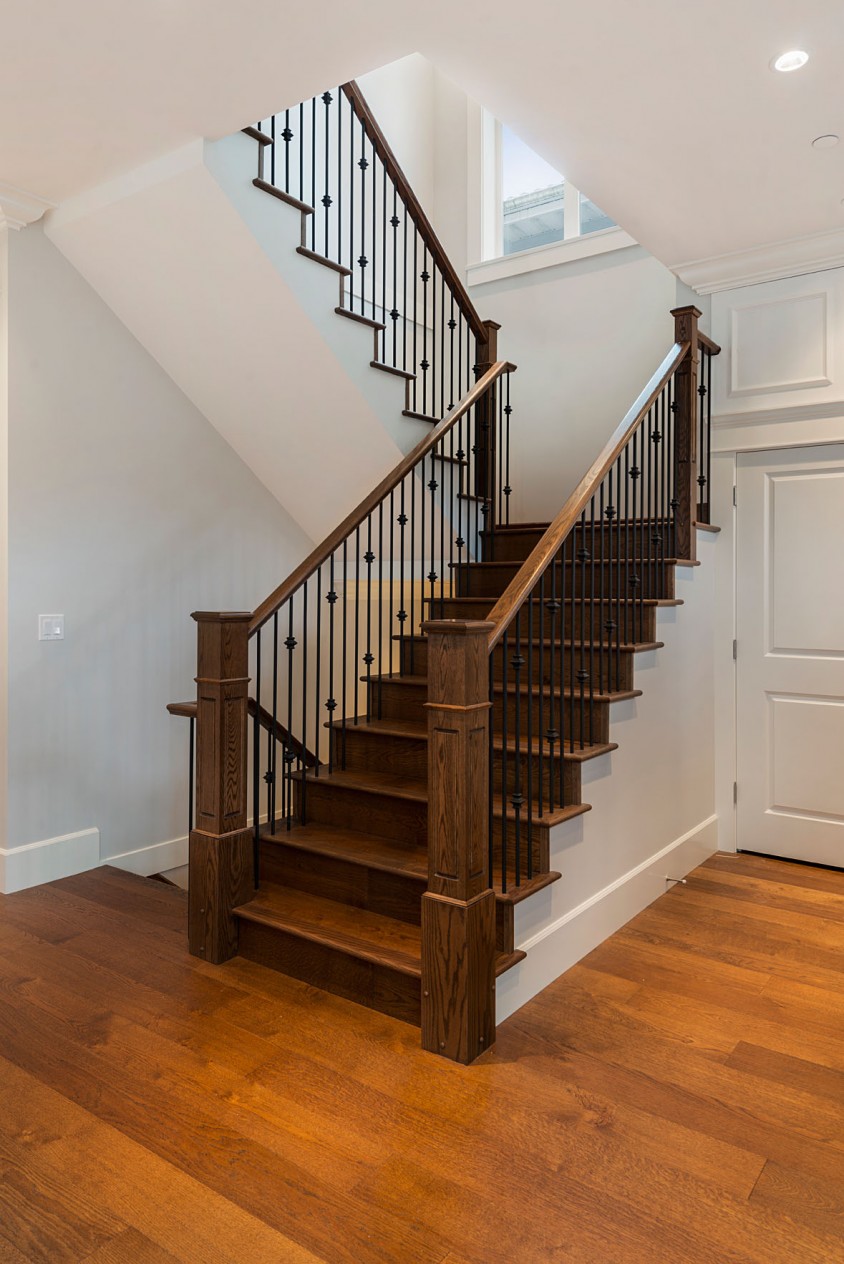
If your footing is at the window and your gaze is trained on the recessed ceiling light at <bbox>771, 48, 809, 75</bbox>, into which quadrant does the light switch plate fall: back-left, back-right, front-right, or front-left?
front-right

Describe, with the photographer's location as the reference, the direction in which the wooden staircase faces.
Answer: facing the viewer and to the left of the viewer

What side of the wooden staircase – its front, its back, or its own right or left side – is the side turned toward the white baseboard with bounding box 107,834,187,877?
right

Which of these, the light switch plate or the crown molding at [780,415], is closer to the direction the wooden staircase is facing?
the light switch plate

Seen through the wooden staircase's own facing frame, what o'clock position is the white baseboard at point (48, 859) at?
The white baseboard is roughly at 2 o'clock from the wooden staircase.

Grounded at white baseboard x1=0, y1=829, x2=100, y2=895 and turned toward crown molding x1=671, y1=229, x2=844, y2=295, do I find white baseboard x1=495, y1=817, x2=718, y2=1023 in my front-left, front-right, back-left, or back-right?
front-right
